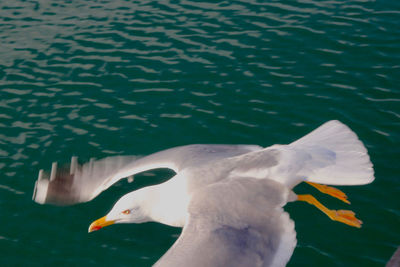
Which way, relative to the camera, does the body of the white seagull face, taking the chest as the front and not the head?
to the viewer's left
